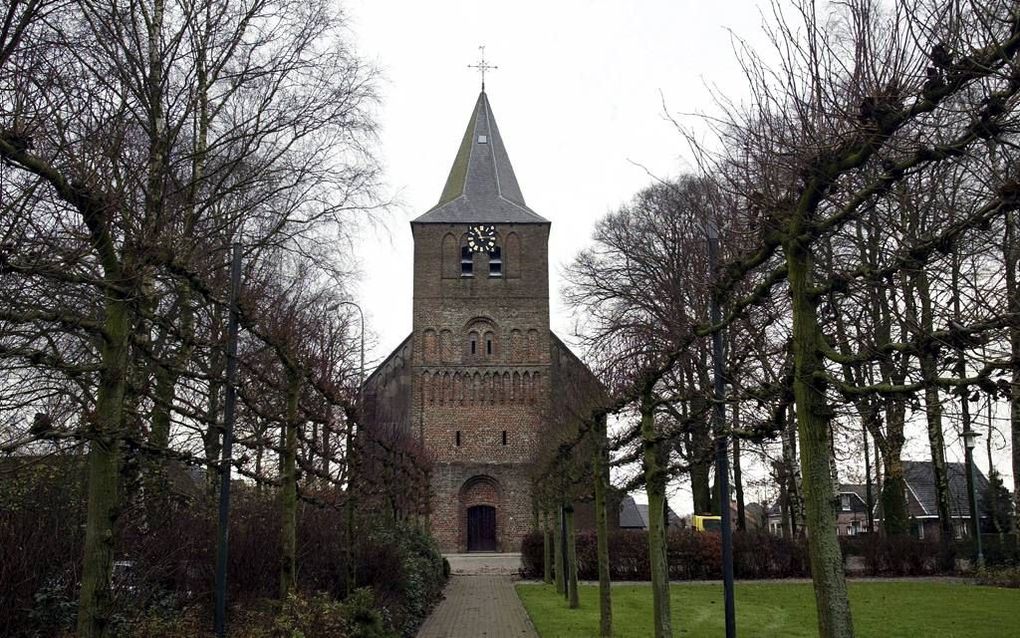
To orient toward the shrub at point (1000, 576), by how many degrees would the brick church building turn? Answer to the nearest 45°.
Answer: approximately 45° to its left

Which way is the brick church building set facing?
toward the camera

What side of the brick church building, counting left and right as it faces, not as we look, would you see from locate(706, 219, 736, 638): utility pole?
front

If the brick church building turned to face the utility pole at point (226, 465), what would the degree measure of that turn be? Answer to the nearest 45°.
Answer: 0° — it already faces it

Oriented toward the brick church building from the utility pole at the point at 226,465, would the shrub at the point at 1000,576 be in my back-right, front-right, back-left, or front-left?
front-right
